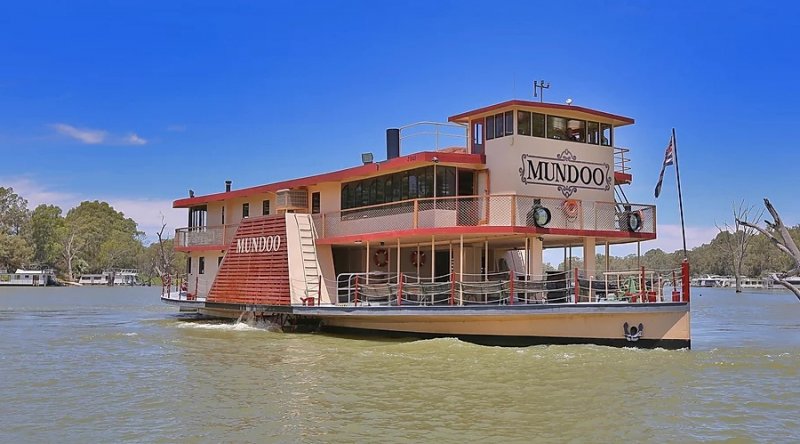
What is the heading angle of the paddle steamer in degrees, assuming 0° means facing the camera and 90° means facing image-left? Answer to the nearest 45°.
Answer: approximately 315°
